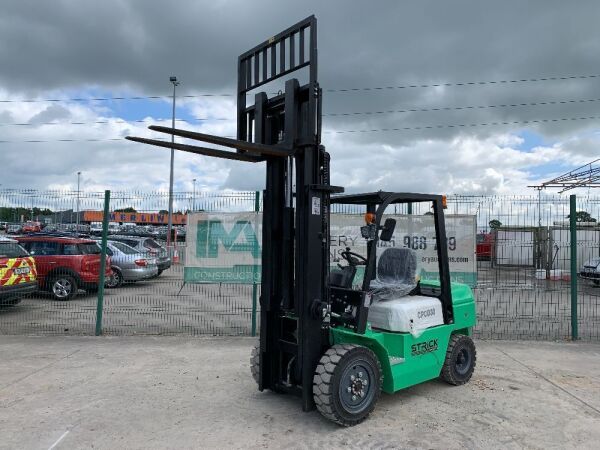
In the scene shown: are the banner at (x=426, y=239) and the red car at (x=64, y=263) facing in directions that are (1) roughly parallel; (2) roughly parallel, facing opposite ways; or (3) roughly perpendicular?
roughly perpendicular

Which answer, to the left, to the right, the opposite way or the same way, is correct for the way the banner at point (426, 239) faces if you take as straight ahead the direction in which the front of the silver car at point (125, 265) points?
to the left

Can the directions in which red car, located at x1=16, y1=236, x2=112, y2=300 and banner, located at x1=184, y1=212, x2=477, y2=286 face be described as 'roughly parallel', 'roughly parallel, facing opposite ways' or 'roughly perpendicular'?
roughly perpendicular

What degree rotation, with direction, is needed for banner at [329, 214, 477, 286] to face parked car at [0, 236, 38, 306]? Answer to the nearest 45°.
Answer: approximately 90° to its right

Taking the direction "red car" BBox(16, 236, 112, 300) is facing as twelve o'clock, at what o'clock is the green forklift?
The green forklift is roughly at 7 o'clock from the red car.

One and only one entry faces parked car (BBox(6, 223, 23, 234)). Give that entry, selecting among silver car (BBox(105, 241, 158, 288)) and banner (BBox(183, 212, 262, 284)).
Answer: the silver car

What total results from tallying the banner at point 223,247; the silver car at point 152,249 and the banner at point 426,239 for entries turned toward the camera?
2
